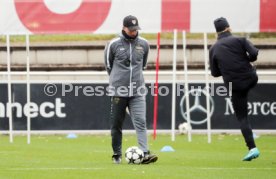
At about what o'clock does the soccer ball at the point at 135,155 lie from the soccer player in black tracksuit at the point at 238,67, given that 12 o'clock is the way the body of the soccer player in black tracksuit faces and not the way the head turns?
The soccer ball is roughly at 8 o'clock from the soccer player in black tracksuit.

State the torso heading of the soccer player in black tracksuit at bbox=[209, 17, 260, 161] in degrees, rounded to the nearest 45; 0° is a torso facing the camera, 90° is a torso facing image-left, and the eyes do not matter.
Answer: approximately 180°

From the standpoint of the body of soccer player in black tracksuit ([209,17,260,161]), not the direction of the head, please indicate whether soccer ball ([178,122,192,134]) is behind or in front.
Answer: in front
